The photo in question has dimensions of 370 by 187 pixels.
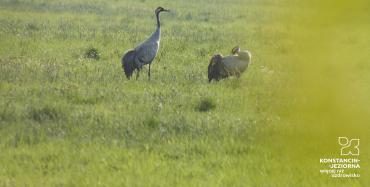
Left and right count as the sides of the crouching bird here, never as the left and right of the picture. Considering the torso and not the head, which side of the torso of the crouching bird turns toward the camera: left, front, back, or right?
right
